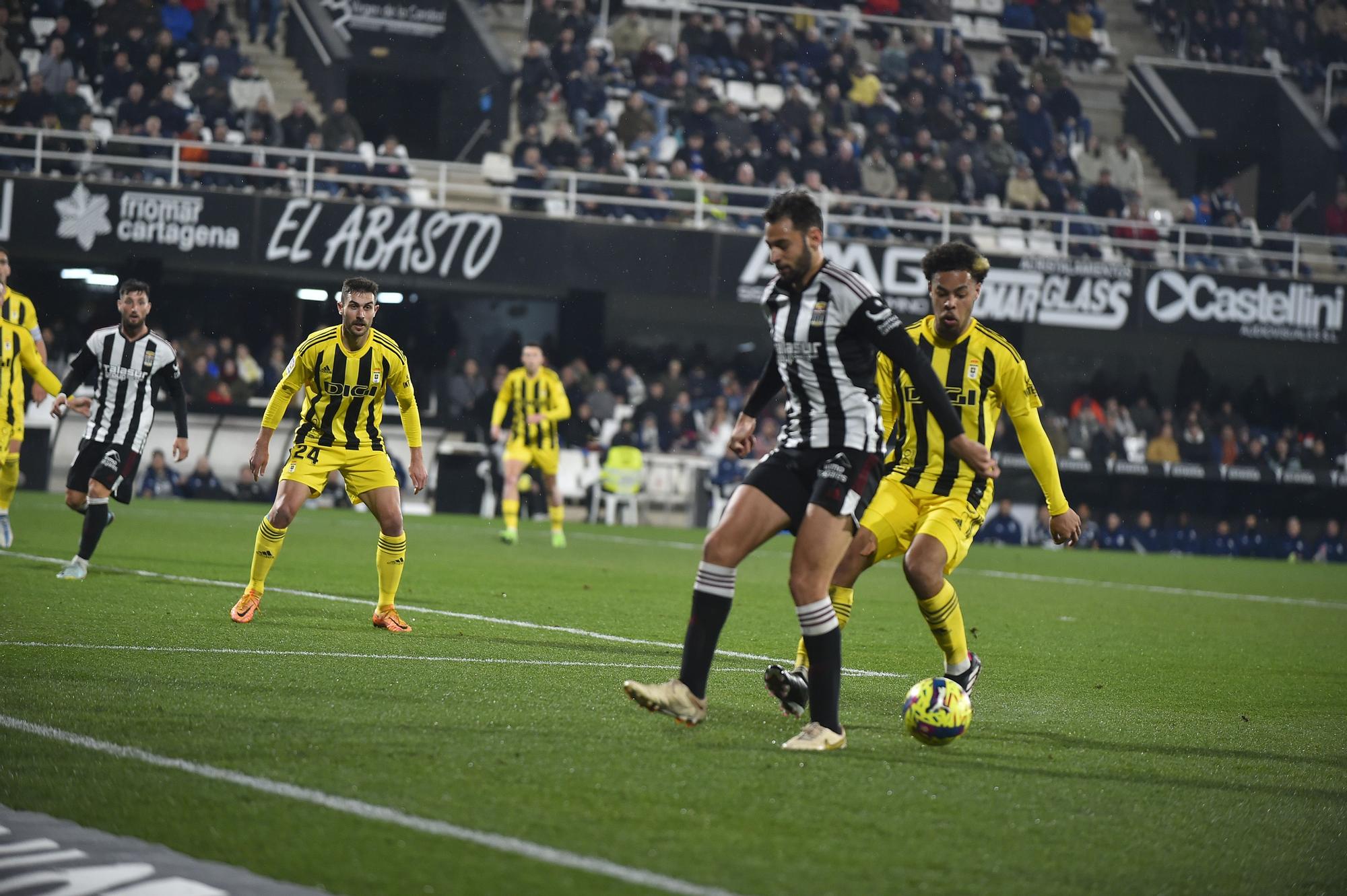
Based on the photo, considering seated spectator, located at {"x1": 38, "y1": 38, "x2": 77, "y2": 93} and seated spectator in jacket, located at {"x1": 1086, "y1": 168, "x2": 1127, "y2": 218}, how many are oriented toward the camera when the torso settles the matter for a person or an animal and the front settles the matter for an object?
2

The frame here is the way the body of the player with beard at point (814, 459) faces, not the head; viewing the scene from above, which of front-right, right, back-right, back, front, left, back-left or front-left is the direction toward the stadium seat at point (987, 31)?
back-right

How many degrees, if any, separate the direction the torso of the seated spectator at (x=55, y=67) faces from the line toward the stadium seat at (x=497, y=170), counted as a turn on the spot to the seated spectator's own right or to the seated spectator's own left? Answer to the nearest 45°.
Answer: approximately 90° to the seated spectator's own left

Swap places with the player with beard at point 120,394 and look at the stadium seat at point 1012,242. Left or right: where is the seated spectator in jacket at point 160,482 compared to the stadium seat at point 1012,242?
left

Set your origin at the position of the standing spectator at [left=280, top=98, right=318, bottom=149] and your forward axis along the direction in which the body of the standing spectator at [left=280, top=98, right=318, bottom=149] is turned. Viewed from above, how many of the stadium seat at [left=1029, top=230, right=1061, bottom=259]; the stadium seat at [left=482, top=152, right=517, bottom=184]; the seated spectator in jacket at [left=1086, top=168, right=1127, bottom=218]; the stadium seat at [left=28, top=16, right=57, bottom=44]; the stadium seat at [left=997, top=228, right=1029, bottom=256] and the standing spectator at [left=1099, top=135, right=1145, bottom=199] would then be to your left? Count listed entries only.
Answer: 5

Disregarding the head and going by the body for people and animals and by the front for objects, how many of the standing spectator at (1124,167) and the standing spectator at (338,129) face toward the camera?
2

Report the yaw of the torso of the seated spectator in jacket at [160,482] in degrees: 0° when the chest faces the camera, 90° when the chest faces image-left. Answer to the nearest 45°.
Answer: approximately 0°

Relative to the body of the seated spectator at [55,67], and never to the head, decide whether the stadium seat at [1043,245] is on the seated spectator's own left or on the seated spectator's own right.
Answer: on the seated spectator's own left

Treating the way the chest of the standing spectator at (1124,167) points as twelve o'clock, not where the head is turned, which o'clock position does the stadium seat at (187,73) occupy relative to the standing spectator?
The stadium seat is roughly at 2 o'clock from the standing spectator.
